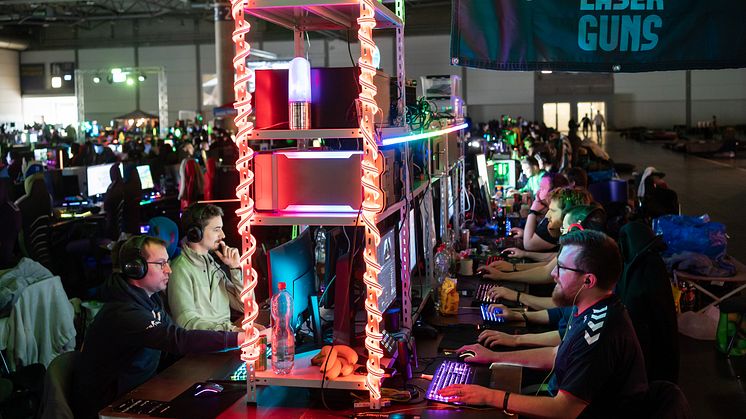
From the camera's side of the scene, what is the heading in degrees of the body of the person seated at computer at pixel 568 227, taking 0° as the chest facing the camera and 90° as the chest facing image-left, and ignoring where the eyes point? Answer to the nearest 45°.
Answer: approximately 90°

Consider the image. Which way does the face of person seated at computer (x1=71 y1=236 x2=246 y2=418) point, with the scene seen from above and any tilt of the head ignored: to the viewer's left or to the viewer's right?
to the viewer's right

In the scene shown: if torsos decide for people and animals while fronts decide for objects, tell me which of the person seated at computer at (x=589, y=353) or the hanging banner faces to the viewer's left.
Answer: the person seated at computer

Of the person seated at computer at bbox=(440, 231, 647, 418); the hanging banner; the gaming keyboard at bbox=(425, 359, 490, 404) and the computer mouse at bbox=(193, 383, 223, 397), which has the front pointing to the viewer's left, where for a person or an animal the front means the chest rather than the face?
the person seated at computer

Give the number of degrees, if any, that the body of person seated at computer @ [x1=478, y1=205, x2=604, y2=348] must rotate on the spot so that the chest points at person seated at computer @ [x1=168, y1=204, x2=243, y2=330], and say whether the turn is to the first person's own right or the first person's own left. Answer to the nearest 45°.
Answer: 0° — they already face them

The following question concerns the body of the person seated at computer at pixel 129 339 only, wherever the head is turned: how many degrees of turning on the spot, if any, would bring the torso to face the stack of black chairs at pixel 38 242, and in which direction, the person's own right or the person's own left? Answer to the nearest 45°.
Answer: approximately 90° to the person's own left

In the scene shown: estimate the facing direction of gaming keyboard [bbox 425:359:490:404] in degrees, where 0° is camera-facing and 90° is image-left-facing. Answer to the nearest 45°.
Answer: approximately 270°

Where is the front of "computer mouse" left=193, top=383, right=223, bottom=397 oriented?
to the viewer's right

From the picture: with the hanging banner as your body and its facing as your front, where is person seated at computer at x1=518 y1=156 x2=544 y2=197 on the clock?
The person seated at computer is roughly at 6 o'clock from the hanging banner.

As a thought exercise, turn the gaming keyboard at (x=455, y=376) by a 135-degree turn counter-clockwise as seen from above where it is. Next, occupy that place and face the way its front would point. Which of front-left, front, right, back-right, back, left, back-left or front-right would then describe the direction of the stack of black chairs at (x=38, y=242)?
front

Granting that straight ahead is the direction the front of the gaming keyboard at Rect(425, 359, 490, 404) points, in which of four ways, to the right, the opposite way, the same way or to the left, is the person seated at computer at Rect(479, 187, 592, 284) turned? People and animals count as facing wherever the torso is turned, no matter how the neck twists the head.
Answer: the opposite way
